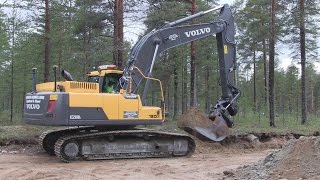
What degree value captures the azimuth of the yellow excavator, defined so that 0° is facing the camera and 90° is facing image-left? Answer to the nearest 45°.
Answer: approximately 270°

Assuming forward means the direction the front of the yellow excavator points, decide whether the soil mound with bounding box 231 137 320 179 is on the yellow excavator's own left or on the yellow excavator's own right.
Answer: on the yellow excavator's own right
